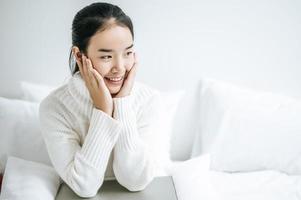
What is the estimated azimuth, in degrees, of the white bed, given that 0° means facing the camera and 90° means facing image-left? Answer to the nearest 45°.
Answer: approximately 0°
